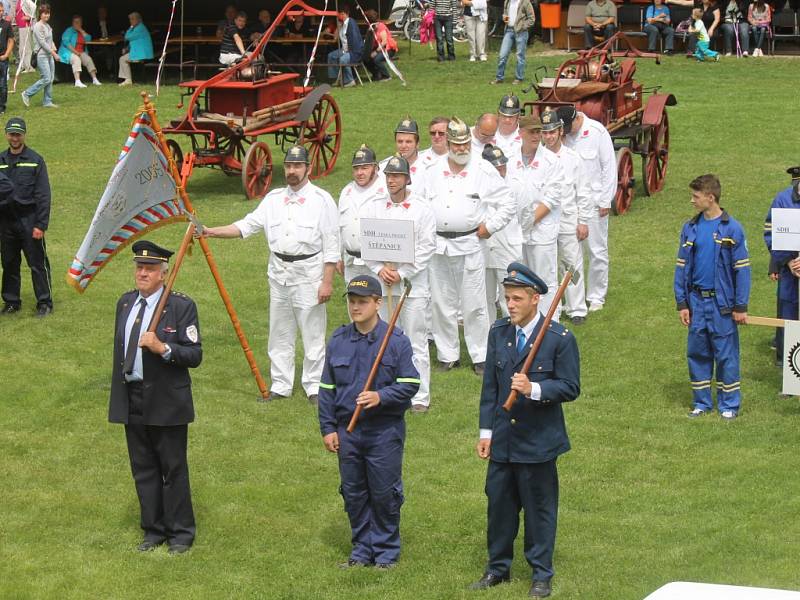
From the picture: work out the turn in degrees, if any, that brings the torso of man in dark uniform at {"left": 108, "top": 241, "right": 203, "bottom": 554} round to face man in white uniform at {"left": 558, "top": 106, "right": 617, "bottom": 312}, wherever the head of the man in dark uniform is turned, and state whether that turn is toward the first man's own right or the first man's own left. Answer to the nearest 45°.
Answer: approximately 180°

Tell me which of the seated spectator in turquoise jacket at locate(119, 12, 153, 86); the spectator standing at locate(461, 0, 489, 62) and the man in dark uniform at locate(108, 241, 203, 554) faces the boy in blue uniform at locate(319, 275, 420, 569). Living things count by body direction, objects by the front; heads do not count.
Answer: the spectator standing at locate(461, 0, 489, 62)

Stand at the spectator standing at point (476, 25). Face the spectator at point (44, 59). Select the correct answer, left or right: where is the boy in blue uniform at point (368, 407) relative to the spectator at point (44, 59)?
left

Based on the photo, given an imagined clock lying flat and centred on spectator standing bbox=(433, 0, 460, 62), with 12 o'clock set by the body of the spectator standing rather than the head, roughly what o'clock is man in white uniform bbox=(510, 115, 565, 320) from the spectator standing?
The man in white uniform is roughly at 12 o'clock from the spectator standing.

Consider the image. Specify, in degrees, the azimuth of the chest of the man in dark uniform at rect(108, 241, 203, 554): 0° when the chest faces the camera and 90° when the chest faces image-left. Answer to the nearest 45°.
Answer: approximately 45°

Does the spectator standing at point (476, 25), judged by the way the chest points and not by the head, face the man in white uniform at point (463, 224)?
yes

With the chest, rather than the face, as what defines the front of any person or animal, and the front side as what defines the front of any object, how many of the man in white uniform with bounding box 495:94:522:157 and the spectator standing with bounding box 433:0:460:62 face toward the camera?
2
